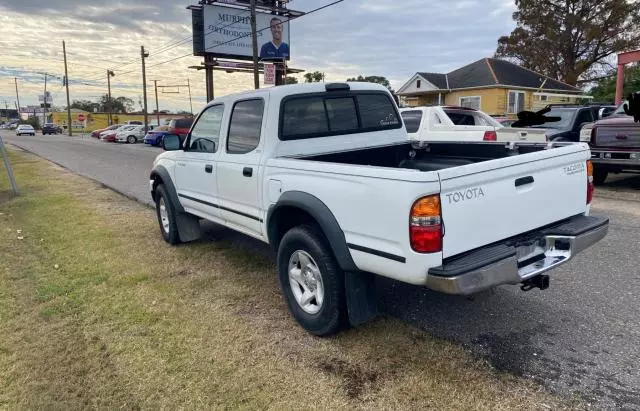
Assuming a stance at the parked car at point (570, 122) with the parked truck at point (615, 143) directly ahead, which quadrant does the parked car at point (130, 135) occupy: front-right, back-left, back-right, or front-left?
back-right

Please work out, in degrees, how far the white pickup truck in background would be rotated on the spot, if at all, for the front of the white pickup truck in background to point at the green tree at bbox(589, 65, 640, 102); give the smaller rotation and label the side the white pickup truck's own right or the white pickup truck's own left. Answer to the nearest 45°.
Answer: approximately 45° to the white pickup truck's own right

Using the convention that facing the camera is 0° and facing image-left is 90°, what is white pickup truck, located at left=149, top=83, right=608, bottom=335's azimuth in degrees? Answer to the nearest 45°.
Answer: approximately 135°

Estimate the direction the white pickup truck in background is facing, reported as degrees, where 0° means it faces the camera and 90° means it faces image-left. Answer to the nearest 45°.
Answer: approximately 135°

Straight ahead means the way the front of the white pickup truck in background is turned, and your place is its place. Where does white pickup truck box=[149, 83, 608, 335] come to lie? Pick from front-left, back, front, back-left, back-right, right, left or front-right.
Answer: back-left

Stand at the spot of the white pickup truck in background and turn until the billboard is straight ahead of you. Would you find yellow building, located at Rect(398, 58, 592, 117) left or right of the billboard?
right

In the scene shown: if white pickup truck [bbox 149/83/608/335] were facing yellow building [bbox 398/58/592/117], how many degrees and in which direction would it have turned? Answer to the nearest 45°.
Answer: approximately 45° to its right

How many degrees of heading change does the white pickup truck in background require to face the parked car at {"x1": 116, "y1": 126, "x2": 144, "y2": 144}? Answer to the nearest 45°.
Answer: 0° — it already faces it

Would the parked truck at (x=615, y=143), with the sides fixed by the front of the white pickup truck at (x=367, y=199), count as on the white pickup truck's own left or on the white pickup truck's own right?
on the white pickup truck's own right

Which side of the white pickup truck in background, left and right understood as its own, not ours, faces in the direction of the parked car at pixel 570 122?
right
